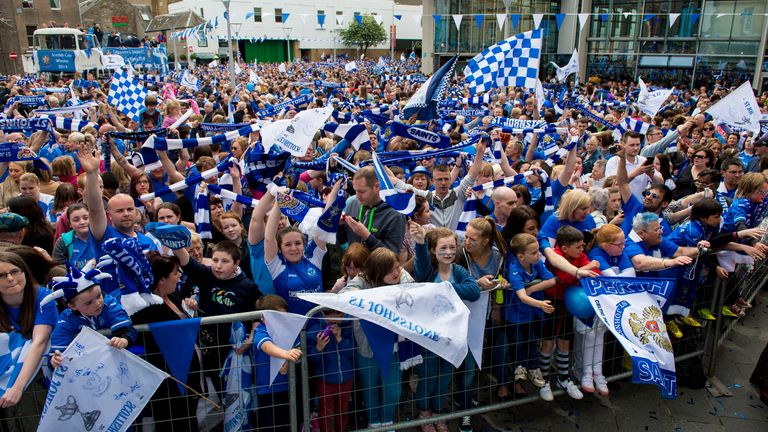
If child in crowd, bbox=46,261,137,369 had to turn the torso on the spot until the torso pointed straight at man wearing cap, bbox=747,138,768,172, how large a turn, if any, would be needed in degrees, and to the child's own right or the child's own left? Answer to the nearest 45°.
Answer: approximately 90° to the child's own left

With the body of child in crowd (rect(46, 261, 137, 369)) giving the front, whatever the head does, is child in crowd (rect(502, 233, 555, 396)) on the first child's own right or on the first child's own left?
on the first child's own left

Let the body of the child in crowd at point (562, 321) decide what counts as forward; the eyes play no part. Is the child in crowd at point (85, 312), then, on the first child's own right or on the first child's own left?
on the first child's own right

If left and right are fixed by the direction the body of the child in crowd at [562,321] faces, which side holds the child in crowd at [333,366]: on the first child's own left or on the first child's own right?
on the first child's own right

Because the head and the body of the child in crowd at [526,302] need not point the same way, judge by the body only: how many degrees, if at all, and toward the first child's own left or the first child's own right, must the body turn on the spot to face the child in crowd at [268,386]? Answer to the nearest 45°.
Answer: approximately 90° to the first child's own right

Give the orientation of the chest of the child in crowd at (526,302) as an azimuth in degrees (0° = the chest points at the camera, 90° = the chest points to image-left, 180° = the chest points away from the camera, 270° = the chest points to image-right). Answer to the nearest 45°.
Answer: approximately 315°

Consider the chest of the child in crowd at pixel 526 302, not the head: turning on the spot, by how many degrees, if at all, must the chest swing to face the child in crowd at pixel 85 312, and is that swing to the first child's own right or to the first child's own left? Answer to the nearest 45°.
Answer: approximately 90° to the first child's own right

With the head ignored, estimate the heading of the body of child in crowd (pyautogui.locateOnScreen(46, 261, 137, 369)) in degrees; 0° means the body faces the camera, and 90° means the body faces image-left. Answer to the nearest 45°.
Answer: approximately 0°

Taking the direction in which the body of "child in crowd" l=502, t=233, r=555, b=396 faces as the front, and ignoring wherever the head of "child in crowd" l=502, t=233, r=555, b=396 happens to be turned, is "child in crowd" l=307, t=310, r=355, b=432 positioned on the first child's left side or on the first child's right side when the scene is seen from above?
on the first child's right side

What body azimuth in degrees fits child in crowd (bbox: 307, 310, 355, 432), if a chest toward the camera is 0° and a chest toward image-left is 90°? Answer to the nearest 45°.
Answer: approximately 0°

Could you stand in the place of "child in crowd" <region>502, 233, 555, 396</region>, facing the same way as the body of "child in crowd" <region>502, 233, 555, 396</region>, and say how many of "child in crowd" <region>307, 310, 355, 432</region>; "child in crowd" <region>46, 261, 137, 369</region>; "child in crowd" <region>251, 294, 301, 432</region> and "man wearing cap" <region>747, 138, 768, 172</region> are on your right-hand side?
3
